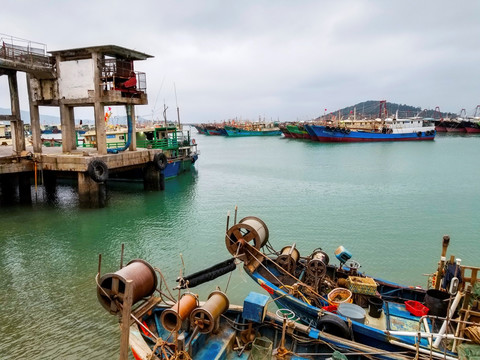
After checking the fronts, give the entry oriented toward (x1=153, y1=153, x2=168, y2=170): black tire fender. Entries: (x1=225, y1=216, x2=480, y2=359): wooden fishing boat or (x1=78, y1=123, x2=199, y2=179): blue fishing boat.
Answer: the wooden fishing boat

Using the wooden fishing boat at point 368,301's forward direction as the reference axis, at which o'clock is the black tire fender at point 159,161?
The black tire fender is roughly at 12 o'clock from the wooden fishing boat.

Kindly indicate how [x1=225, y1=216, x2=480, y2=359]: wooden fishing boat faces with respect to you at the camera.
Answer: facing away from the viewer and to the left of the viewer
